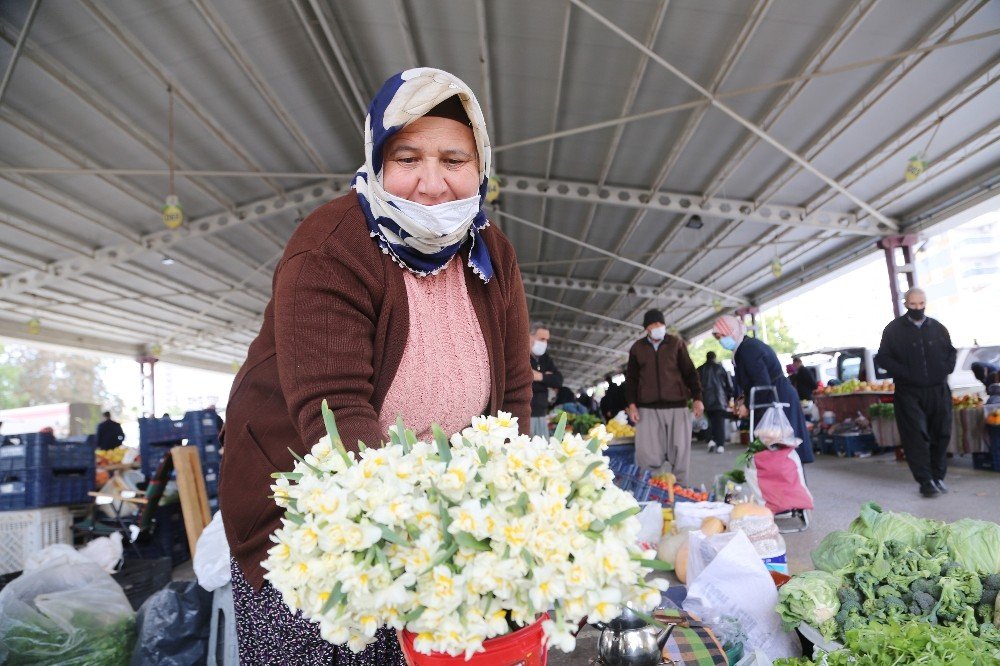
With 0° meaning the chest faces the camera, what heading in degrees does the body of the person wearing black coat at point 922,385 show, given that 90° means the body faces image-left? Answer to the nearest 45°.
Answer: approximately 0°

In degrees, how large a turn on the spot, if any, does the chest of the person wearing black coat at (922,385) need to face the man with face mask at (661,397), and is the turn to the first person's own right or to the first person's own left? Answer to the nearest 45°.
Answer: approximately 90° to the first person's own right

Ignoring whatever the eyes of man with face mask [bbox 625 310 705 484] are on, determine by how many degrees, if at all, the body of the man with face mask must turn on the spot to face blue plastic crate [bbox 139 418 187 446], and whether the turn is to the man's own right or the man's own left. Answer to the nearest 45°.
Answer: approximately 45° to the man's own right

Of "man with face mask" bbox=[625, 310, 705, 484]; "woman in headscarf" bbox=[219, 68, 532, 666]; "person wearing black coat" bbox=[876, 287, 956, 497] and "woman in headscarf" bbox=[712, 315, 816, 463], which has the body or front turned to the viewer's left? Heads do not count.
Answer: "woman in headscarf" bbox=[712, 315, 816, 463]

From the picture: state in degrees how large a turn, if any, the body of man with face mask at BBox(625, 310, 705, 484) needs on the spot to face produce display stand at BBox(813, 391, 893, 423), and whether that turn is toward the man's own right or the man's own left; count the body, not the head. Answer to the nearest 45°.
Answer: approximately 135° to the man's own left

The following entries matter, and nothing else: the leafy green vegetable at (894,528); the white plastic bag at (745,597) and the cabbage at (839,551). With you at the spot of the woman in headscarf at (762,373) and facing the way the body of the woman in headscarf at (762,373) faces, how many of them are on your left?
3

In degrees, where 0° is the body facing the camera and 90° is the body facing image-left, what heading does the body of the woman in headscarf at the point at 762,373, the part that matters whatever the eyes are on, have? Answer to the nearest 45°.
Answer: approximately 90°

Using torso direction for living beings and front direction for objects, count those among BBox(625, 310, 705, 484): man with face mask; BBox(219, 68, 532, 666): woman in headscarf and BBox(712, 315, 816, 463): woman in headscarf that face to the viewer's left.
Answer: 1

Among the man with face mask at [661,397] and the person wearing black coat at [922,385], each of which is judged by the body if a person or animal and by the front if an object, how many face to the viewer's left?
0

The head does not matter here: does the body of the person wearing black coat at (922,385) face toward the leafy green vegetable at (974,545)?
yes
